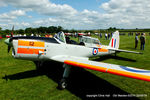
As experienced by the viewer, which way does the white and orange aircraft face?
facing the viewer and to the left of the viewer
